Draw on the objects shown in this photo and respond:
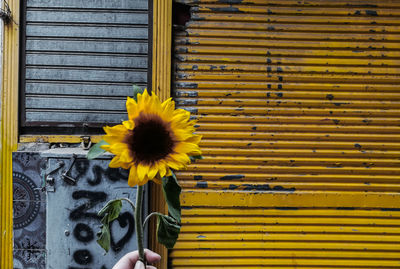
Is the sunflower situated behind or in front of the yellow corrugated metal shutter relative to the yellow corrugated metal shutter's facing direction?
in front

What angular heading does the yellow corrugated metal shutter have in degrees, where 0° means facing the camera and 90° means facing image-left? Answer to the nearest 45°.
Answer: approximately 0°

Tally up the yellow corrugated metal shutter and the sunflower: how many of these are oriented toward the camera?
2

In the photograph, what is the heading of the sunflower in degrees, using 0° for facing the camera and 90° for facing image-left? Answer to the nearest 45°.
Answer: approximately 0°

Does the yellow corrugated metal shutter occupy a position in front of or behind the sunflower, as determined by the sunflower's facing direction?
behind
